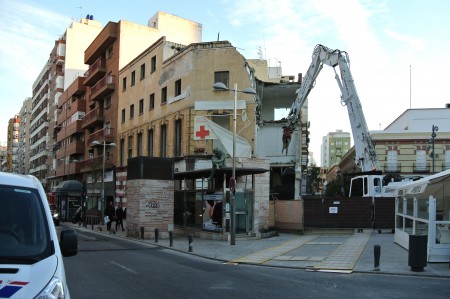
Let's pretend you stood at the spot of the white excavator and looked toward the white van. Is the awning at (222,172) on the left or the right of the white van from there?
right

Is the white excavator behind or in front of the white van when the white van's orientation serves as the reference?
behind

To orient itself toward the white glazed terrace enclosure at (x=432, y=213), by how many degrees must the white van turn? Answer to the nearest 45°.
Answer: approximately 135° to its left

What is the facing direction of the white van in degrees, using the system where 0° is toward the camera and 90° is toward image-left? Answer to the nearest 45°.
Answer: approximately 0°
